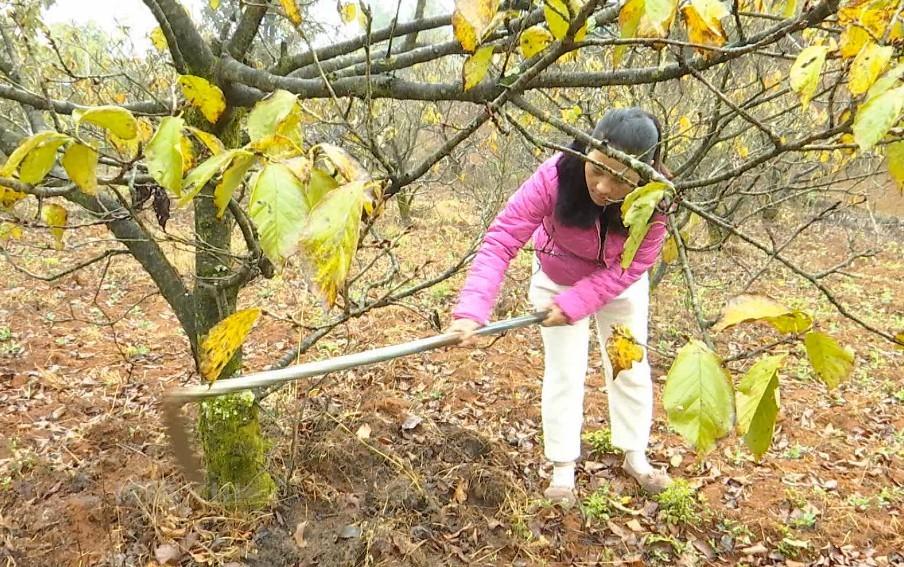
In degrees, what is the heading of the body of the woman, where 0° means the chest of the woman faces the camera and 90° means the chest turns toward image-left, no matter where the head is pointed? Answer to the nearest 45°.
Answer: approximately 0°

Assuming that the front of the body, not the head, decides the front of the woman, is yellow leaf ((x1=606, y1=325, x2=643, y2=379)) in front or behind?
in front
